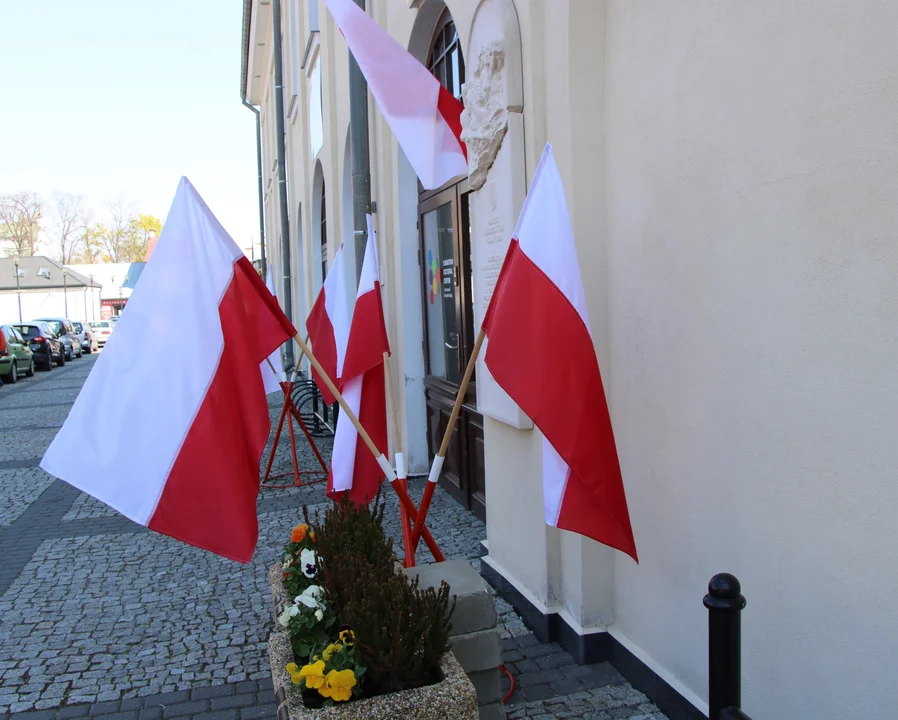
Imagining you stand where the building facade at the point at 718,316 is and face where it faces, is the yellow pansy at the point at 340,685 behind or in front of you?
in front

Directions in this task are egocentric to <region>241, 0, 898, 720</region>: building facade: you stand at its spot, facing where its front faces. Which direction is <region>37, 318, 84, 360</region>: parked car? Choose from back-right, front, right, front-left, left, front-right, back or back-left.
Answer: right

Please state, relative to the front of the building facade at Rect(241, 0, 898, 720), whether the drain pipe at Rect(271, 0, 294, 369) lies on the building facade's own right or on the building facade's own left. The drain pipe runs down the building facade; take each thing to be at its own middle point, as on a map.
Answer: on the building facade's own right

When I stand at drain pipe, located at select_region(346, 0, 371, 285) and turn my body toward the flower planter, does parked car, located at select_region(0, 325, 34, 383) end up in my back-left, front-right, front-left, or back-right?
back-right

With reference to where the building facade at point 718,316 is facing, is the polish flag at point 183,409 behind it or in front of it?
in front

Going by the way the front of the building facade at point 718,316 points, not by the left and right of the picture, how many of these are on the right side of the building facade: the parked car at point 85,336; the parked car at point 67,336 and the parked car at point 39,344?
3

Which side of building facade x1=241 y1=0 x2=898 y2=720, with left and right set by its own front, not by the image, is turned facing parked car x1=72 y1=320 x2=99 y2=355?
right

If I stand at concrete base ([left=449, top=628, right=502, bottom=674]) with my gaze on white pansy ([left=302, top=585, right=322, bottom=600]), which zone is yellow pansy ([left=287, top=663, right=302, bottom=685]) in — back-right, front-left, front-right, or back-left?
front-left

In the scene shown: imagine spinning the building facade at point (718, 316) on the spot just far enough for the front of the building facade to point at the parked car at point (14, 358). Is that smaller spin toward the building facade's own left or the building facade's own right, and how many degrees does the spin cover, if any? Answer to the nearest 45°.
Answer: approximately 90° to the building facade's own right

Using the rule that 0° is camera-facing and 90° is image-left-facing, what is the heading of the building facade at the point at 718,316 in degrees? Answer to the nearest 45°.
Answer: approximately 45°

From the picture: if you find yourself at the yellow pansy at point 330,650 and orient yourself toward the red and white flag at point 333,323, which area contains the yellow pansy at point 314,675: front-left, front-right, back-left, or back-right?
back-left

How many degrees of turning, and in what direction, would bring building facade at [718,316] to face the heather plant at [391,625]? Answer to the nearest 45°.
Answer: approximately 45° to its left

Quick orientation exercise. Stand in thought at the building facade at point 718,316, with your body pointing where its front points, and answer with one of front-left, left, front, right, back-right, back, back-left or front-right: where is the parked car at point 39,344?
right
